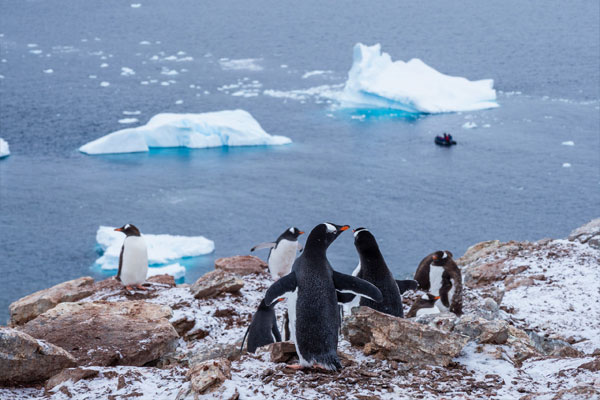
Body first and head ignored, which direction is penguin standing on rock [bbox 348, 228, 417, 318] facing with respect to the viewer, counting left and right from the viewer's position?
facing away from the viewer and to the left of the viewer

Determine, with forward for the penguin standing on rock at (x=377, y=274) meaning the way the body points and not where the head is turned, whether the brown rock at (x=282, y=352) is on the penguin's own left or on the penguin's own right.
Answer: on the penguin's own left

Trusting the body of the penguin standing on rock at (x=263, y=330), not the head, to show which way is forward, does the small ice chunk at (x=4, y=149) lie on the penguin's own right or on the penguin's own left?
on the penguin's own left

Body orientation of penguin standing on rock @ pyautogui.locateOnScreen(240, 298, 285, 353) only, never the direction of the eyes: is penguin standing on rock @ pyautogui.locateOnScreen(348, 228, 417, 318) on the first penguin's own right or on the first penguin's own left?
on the first penguin's own right

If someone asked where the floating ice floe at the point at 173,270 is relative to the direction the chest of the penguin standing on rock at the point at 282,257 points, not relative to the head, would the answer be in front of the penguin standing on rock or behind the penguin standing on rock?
behind

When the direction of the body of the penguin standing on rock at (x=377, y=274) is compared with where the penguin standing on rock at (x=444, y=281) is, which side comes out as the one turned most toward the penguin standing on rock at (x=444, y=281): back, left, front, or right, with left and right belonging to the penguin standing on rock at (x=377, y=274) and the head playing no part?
right

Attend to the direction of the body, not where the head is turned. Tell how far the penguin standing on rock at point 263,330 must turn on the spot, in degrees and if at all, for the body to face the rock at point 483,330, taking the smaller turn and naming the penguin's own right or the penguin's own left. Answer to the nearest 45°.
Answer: approximately 90° to the penguin's own right

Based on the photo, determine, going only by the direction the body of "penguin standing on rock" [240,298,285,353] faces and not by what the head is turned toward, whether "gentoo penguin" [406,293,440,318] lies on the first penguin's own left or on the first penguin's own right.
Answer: on the first penguin's own right

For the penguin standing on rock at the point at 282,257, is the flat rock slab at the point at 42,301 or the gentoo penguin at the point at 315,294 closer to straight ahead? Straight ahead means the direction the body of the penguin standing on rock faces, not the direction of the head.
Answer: the gentoo penguin

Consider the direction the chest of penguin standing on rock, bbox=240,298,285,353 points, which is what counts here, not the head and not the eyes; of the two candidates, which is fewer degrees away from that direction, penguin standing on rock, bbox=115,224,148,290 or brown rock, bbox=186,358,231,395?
the penguin standing on rock
